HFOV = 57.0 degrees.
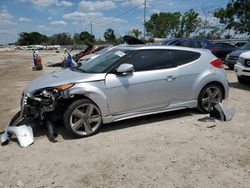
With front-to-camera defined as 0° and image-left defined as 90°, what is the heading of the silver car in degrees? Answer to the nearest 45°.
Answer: approximately 45°

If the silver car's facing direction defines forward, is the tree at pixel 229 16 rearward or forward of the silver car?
rearward

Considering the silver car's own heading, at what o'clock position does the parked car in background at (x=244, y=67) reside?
The parked car in background is roughly at 6 o'clock from the silver car.

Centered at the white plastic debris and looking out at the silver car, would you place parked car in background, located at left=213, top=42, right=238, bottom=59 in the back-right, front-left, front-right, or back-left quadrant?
front-left

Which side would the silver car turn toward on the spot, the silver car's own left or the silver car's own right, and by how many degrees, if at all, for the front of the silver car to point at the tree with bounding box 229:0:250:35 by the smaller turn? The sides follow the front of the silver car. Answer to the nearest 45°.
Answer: approximately 180°

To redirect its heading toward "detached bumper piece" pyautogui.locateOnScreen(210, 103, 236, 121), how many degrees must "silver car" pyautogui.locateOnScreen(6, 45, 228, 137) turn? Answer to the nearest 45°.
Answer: approximately 135° to its left

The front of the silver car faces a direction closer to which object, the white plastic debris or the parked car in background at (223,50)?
the white plastic debris

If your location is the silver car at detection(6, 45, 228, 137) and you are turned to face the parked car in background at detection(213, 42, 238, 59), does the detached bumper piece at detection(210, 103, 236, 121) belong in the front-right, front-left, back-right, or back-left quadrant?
front-right

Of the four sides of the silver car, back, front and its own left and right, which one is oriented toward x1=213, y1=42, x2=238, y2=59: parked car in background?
back

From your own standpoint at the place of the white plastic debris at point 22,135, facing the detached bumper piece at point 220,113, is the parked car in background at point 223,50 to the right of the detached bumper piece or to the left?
left

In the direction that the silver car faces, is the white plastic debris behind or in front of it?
in front
